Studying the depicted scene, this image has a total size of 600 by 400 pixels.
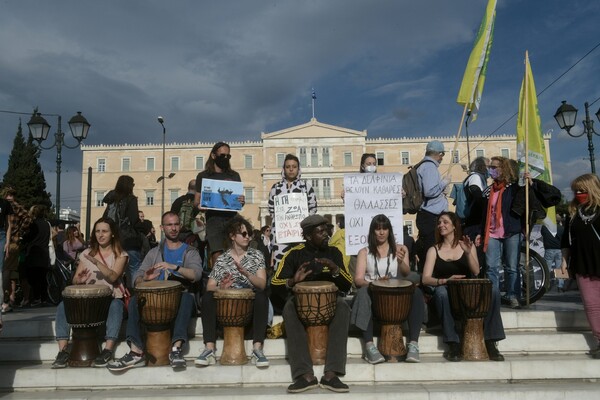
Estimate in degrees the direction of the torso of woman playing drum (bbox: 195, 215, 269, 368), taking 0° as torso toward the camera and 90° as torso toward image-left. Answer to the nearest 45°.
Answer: approximately 0°

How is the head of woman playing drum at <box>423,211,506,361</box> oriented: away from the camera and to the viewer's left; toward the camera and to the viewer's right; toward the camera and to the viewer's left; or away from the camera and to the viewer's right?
toward the camera and to the viewer's left

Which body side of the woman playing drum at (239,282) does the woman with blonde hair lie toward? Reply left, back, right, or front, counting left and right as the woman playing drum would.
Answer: left

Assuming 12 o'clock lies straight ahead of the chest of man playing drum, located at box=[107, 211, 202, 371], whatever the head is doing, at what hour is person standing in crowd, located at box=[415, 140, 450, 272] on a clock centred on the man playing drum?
The person standing in crowd is roughly at 9 o'clock from the man playing drum.

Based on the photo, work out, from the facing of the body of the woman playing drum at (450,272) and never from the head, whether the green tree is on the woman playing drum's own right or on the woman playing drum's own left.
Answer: on the woman playing drum's own right

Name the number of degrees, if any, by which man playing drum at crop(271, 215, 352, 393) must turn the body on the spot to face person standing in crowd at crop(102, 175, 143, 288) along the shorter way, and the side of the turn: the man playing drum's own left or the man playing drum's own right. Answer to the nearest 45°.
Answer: approximately 135° to the man playing drum's own right

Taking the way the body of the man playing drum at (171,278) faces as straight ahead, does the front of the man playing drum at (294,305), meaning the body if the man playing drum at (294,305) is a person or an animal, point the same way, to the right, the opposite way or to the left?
the same way

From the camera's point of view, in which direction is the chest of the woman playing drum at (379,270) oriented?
toward the camera

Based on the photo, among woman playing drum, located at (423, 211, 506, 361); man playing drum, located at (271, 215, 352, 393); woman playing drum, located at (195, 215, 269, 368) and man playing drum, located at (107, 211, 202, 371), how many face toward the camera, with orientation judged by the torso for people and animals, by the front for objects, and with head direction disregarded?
4

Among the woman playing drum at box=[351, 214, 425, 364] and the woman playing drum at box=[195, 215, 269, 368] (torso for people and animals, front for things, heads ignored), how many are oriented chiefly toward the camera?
2

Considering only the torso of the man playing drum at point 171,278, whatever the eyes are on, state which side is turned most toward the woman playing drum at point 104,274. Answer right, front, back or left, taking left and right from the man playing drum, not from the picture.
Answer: right

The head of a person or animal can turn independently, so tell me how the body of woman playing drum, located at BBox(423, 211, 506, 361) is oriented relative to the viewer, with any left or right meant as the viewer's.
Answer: facing the viewer

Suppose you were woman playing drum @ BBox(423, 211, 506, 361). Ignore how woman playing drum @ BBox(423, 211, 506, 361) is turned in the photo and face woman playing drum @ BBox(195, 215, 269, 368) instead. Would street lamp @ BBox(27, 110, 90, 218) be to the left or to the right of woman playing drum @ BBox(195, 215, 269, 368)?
right

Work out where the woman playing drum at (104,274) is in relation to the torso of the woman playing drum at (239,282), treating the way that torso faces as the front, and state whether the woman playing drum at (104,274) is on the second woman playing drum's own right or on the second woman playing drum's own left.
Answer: on the second woman playing drum's own right

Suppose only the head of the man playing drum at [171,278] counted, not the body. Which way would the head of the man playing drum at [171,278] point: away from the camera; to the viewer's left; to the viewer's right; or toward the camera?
toward the camera

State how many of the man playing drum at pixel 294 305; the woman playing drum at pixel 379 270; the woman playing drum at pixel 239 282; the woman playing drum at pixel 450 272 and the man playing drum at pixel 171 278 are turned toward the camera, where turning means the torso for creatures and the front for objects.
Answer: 5

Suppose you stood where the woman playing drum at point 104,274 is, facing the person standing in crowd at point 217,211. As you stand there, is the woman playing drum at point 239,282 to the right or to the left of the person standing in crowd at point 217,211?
right

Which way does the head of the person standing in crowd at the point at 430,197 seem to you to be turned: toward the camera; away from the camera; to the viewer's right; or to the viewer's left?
to the viewer's right

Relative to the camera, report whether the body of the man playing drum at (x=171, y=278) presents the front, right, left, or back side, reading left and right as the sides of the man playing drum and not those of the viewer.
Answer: front
